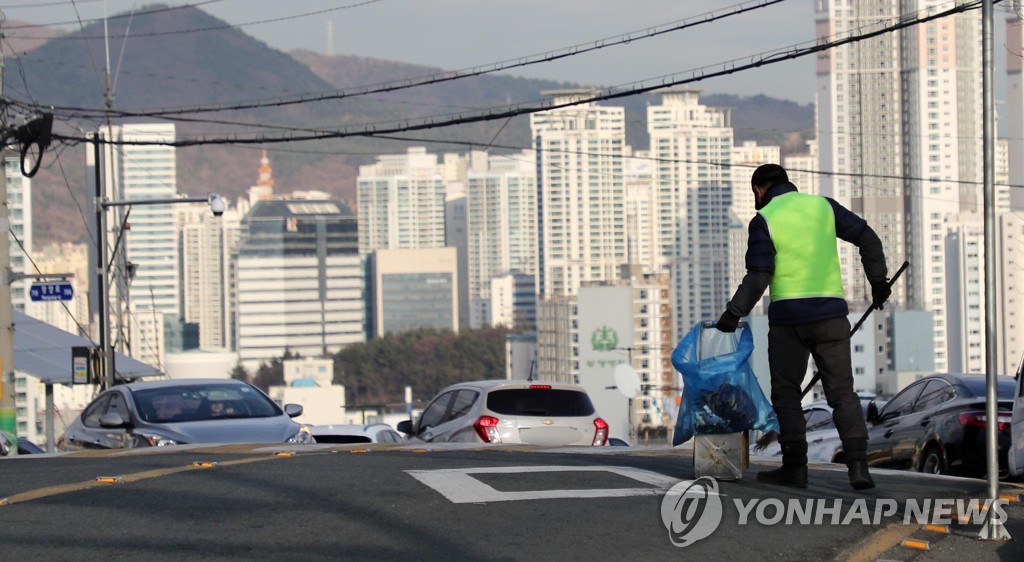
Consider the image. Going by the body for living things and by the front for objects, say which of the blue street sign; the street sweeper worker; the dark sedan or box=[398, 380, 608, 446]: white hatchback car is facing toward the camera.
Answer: the blue street sign

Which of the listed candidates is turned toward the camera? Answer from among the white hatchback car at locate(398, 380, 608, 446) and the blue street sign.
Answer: the blue street sign

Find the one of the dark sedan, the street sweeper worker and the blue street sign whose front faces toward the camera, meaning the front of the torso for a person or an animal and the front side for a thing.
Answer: the blue street sign

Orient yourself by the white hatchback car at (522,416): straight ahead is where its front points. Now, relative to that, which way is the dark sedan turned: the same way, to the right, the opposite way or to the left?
the same way

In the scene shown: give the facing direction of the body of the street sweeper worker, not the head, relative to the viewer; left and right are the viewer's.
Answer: facing away from the viewer and to the left of the viewer

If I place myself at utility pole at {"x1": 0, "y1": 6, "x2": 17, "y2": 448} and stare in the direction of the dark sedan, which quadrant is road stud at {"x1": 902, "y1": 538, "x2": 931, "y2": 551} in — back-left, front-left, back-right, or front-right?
front-right

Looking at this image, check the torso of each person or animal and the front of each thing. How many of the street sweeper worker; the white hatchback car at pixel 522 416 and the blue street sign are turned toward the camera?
1

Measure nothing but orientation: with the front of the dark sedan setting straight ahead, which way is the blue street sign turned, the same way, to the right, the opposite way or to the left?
the opposite way

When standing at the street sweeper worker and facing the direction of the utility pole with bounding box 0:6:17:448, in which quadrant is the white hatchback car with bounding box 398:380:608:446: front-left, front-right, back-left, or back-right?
front-right

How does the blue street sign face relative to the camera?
toward the camera

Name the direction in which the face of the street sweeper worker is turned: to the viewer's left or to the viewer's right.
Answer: to the viewer's left

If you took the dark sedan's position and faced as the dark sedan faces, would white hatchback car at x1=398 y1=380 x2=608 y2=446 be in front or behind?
in front

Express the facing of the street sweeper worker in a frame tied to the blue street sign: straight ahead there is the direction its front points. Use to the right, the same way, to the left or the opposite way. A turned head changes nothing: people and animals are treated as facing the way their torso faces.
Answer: the opposite way

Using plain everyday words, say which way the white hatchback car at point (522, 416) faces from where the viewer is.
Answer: facing away from the viewer and to the left of the viewer

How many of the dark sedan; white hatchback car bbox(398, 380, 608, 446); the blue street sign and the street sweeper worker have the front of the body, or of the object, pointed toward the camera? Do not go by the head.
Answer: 1

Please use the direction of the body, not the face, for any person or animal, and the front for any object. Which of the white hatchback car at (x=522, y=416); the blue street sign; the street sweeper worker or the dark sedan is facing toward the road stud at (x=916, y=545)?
the blue street sign

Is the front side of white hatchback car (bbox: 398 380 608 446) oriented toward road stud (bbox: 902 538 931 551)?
no
